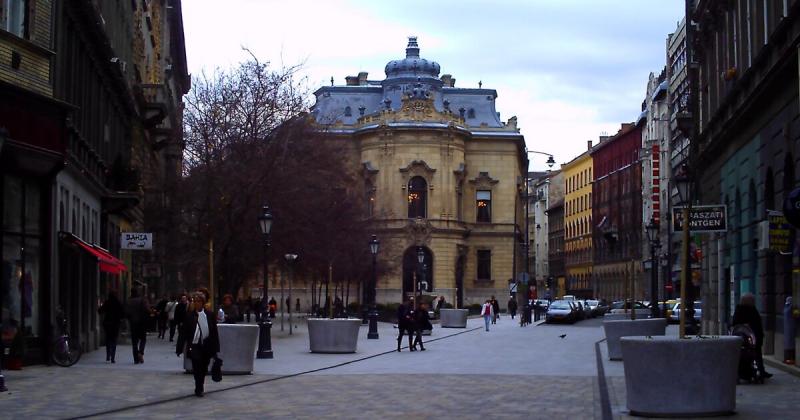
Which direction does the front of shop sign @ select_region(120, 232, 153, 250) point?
toward the camera

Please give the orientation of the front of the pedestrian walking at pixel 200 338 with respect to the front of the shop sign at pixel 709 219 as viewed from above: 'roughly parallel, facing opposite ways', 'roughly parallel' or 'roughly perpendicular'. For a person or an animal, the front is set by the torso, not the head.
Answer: roughly parallel

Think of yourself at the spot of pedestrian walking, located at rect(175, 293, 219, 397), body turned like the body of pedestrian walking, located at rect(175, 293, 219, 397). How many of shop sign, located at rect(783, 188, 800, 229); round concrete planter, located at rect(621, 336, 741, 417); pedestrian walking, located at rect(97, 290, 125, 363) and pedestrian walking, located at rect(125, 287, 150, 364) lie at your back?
2

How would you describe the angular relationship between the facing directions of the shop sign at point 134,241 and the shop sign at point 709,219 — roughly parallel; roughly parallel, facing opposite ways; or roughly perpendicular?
roughly parallel

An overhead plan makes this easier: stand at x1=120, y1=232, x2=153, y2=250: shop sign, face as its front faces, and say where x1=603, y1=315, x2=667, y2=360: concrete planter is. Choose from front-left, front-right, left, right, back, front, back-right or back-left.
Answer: front-left

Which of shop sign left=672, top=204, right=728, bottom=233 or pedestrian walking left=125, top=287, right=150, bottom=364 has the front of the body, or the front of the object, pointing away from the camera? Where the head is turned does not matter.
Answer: the pedestrian walking

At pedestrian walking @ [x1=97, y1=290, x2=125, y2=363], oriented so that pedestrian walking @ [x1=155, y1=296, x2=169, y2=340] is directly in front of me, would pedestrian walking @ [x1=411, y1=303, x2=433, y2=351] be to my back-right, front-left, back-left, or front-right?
front-right

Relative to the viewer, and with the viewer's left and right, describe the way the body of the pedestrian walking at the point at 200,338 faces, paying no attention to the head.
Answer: facing the viewer

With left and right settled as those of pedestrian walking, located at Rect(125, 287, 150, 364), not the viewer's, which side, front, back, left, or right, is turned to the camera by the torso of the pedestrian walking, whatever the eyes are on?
back

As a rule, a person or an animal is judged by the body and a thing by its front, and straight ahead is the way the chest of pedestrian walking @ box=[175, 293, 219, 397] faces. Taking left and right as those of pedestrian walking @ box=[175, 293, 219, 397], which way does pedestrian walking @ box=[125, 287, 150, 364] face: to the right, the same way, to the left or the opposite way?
the opposite way

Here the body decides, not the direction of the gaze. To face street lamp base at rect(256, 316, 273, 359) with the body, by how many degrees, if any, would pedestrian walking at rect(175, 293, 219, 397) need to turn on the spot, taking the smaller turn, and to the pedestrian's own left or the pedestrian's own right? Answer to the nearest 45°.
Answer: approximately 180°

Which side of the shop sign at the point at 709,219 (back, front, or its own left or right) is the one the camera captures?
front

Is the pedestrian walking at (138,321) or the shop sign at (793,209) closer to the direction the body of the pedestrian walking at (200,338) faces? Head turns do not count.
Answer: the shop sign
